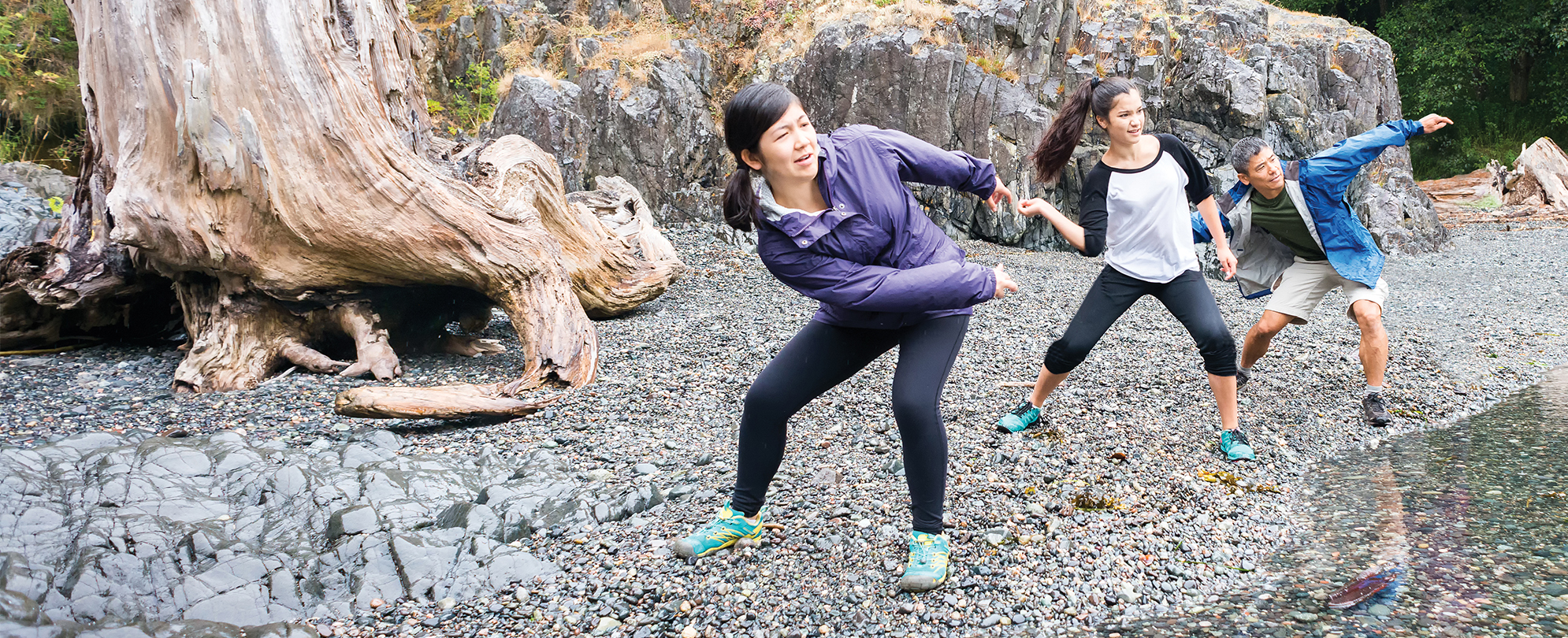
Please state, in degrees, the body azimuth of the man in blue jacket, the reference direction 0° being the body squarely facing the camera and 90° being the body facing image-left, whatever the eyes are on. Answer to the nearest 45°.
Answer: approximately 0°

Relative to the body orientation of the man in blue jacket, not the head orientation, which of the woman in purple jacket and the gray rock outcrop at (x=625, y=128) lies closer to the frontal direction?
the woman in purple jacket

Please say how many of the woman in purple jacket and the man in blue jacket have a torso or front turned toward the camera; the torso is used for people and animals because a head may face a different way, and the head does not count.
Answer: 2

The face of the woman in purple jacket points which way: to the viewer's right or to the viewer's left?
to the viewer's right

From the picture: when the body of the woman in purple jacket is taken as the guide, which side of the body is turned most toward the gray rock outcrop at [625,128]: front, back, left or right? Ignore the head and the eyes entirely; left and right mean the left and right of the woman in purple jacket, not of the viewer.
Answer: back

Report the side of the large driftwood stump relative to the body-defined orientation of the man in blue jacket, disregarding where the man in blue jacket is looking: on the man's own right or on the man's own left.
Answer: on the man's own right
